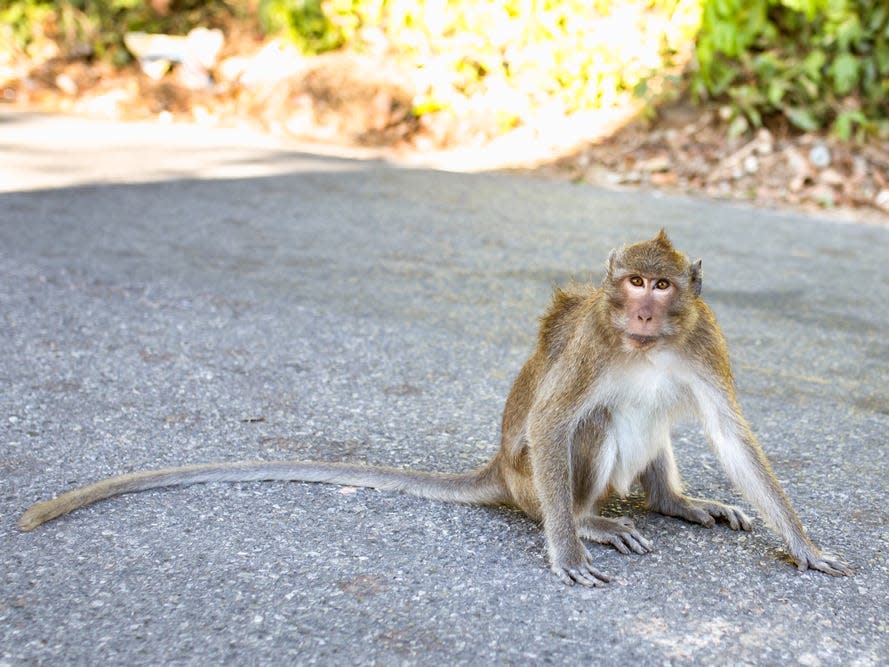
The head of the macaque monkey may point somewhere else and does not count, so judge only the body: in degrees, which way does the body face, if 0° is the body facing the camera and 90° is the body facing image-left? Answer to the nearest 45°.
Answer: approximately 315°

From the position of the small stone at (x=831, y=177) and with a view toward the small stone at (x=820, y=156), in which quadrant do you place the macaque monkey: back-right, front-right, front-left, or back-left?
back-left

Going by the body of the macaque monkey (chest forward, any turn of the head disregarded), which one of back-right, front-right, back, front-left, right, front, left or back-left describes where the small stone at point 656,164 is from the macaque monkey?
back-left

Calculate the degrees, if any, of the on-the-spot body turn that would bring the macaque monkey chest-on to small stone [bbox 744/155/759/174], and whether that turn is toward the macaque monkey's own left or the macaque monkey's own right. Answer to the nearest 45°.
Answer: approximately 135° to the macaque monkey's own left

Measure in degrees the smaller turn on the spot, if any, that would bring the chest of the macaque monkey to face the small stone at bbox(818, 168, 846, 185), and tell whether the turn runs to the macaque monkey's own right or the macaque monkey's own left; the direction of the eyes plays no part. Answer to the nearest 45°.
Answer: approximately 90° to the macaque monkey's own left

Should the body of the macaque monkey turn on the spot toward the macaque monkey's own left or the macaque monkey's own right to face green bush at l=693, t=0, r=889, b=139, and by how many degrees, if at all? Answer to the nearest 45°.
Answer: approximately 135° to the macaque monkey's own left
